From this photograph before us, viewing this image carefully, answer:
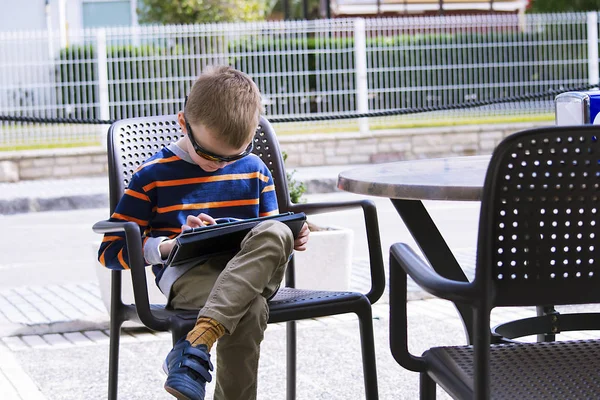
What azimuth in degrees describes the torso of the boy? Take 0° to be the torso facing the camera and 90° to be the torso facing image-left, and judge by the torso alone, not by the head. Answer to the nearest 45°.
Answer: approximately 315°

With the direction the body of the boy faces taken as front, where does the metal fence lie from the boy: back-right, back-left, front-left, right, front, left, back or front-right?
back-left

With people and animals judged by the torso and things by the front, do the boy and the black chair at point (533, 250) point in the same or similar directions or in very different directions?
very different directions

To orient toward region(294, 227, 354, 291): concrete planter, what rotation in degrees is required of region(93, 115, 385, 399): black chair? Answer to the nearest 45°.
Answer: approximately 135° to its left

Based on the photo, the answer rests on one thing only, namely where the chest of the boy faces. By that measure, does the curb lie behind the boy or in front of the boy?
behind

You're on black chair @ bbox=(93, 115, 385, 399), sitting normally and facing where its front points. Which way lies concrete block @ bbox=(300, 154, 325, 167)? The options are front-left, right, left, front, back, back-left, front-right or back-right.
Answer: back-left

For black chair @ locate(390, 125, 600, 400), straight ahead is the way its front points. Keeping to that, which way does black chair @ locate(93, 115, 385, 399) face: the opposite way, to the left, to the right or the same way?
the opposite way

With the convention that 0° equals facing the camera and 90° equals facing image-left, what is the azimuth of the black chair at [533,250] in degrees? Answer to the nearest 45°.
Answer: approximately 135°

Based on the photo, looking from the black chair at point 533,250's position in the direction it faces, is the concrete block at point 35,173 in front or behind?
in front
